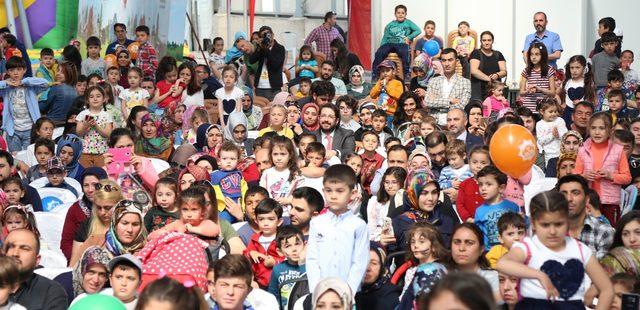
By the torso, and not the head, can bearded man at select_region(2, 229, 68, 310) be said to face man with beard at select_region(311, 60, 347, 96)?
no

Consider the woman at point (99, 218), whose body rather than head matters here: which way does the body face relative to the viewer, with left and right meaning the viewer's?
facing the viewer and to the right of the viewer

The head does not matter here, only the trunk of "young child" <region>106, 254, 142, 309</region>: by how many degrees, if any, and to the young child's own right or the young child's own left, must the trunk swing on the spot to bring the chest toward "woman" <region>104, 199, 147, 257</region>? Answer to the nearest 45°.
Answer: approximately 180°

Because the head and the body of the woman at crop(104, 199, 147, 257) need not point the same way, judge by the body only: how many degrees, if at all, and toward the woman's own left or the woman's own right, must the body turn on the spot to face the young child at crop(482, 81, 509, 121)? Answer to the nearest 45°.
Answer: approximately 90° to the woman's own left

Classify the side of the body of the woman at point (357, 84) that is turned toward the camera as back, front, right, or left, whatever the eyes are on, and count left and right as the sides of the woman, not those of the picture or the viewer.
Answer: front

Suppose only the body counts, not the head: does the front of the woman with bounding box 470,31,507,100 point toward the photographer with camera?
no

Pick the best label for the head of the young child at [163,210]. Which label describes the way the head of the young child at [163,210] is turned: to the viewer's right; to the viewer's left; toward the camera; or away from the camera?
toward the camera

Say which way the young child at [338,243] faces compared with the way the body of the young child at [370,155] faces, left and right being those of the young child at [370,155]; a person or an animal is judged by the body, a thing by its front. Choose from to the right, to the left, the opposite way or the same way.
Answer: the same way

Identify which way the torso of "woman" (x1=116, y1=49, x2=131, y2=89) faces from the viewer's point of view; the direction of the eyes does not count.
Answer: toward the camera

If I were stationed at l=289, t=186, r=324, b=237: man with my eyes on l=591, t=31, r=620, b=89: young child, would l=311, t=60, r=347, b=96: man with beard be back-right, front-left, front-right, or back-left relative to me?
front-left

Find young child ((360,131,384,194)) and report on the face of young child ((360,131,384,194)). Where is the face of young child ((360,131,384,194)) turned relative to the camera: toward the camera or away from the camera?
toward the camera

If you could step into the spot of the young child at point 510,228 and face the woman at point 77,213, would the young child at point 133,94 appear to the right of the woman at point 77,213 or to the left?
right

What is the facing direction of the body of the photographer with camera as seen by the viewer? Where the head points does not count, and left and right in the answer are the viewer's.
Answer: facing the viewer

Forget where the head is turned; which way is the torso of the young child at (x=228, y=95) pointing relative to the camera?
toward the camera

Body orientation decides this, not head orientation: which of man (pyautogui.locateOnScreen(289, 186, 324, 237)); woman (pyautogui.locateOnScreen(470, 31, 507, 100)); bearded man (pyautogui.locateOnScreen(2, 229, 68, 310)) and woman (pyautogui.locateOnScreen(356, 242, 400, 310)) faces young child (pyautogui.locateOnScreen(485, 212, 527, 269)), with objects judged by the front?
woman (pyautogui.locateOnScreen(470, 31, 507, 100))

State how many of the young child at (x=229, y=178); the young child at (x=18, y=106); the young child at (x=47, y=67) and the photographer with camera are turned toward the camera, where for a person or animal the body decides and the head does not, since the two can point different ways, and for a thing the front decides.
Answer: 4

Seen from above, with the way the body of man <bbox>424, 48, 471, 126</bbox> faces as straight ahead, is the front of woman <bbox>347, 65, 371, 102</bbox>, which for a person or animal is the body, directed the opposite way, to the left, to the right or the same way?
the same way

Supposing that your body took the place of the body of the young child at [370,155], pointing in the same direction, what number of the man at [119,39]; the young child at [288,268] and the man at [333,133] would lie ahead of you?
1
